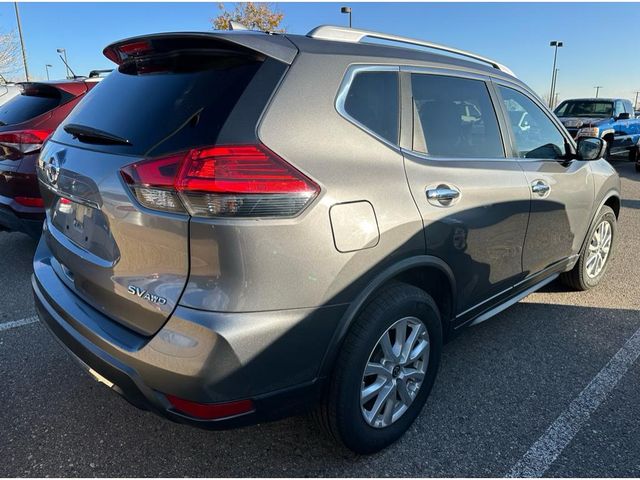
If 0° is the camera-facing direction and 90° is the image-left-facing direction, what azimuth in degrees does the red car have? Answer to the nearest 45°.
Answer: approximately 225°

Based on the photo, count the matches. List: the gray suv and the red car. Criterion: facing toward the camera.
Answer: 0

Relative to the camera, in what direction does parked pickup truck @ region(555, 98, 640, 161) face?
facing the viewer and to the left of the viewer

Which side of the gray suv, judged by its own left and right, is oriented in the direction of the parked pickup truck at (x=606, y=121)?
front

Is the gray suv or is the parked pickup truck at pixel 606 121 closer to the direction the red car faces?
the parked pickup truck

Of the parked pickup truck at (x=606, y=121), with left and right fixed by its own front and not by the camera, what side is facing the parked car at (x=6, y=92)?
front

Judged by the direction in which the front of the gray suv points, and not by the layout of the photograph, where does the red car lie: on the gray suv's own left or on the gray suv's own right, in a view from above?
on the gray suv's own left

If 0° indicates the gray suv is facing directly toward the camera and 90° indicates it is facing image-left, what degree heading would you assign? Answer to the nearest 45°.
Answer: approximately 225°

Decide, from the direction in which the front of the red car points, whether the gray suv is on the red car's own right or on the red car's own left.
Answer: on the red car's own right

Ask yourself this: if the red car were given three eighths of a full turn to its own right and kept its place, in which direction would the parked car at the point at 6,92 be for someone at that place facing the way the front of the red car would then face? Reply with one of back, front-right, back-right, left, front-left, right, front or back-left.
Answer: back
